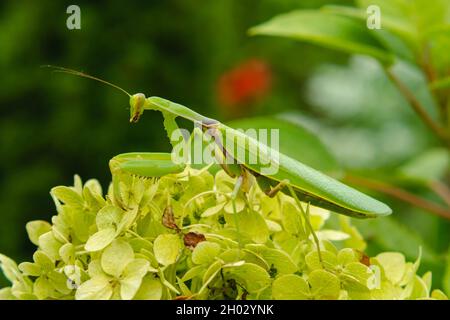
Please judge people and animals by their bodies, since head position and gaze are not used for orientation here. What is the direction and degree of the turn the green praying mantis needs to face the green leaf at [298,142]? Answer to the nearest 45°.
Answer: approximately 90° to its right

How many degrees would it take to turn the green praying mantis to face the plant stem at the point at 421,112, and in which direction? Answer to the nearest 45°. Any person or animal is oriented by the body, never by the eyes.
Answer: approximately 135° to its right

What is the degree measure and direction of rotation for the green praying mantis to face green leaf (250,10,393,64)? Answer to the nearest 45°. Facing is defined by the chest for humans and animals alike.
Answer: approximately 90° to its right

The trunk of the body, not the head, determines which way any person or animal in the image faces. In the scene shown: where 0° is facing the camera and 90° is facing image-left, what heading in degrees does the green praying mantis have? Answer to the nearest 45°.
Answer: approximately 90°

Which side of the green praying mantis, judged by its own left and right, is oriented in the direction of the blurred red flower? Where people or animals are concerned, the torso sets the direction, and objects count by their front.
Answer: right
